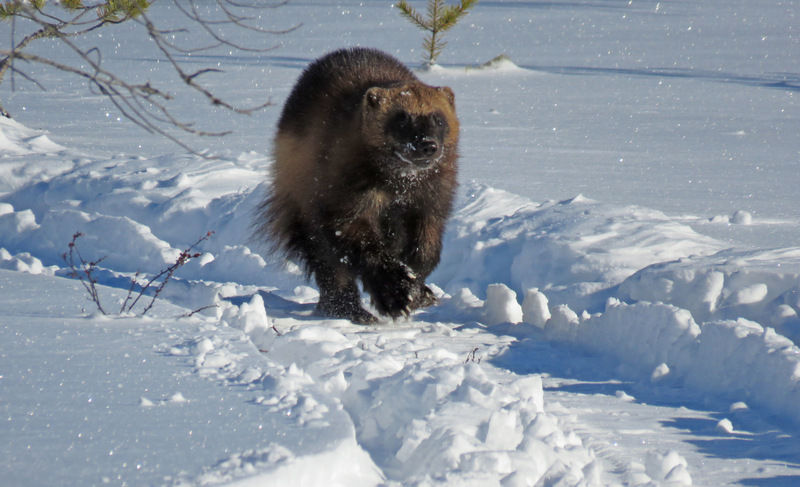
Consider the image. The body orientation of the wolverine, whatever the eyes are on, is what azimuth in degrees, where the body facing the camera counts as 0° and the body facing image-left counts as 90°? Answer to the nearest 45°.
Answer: approximately 315°
